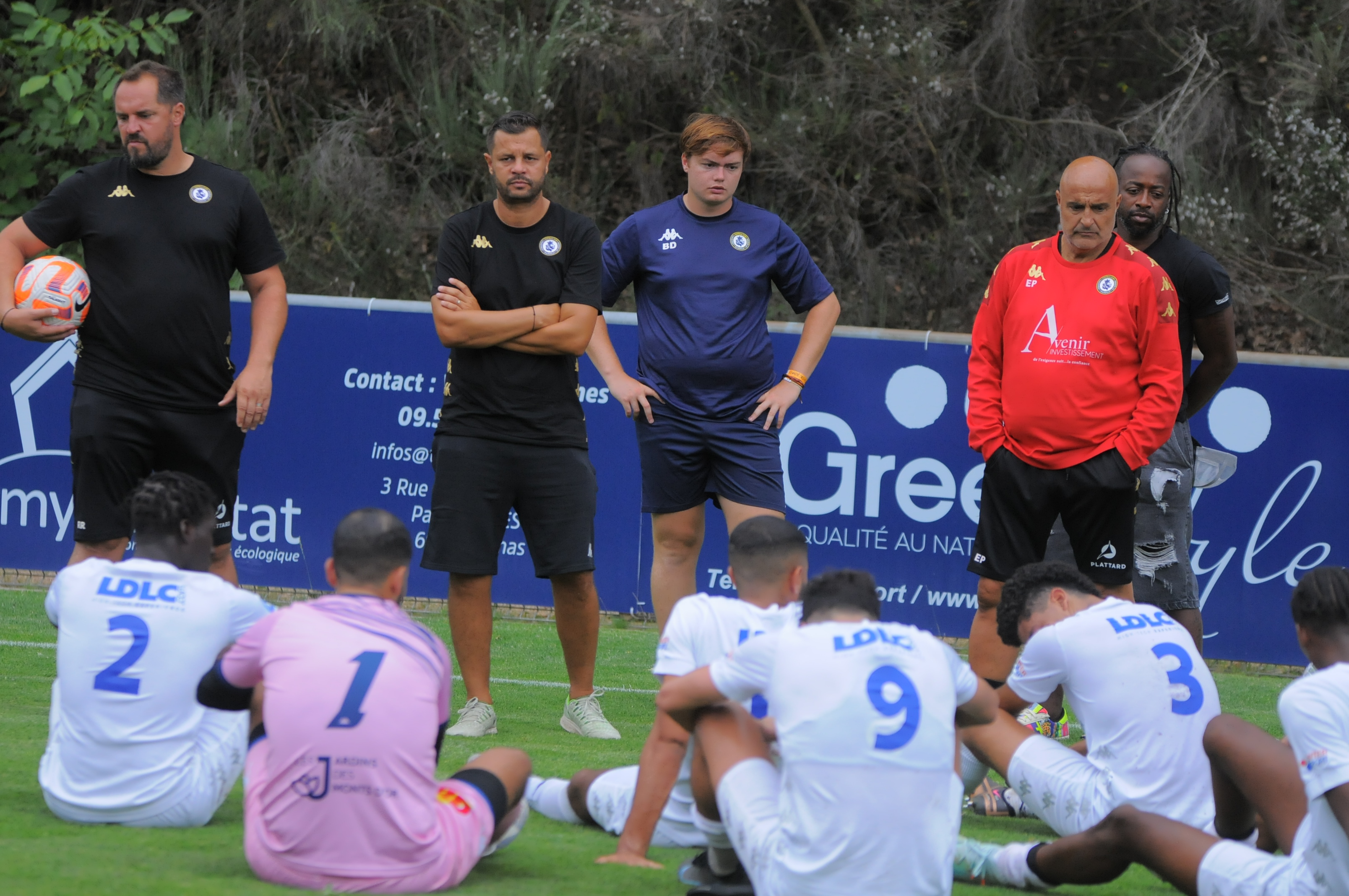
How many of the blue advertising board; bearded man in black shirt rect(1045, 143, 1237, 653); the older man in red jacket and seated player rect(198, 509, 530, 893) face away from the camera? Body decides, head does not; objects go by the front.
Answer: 1

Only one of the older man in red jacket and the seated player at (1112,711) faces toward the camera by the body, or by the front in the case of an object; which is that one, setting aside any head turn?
the older man in red jacket

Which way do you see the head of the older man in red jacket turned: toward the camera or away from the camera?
toward the camera

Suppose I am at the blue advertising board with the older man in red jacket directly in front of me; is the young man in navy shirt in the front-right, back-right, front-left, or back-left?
front-right

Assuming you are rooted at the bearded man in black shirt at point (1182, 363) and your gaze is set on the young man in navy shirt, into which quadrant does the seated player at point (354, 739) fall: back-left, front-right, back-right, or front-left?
front-left

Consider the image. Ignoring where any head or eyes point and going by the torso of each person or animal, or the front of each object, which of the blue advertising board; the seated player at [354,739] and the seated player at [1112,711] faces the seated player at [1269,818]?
the blue advertising board

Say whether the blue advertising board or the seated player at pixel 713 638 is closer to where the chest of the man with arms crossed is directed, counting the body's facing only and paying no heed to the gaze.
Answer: the seated player

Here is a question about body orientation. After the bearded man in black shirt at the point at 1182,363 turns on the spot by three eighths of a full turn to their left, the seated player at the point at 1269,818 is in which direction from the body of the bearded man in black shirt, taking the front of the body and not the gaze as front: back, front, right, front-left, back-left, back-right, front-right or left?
right

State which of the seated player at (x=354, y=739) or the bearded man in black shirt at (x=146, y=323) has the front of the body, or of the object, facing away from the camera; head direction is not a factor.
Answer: the seated player

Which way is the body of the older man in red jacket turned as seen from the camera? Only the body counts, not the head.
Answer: toward the camera

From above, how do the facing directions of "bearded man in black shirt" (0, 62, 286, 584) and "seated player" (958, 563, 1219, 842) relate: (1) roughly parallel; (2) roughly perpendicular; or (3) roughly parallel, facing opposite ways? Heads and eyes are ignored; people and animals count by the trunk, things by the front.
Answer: roughly parallel, facing opposite ways

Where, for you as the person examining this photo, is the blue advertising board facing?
facing the viewer

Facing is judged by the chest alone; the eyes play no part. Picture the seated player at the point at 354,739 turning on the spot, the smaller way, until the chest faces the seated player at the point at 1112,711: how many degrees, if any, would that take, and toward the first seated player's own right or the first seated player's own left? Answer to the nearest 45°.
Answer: approximately 90° to the first seated player's own right

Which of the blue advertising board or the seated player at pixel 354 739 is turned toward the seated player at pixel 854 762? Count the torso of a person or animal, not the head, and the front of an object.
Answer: the blue advertising board

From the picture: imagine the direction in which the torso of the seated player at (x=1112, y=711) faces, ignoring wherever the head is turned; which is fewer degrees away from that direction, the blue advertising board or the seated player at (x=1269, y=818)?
the blue advertising board

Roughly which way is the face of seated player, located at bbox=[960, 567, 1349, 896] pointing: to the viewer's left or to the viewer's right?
to the viewer's left

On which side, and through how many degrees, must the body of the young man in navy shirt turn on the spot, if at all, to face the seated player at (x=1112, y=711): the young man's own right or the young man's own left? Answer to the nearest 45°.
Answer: approximately 45° to the young man's own left

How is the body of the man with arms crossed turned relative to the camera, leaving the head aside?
toward the camera

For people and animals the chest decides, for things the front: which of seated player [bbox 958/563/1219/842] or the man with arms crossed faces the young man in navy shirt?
the seated player
